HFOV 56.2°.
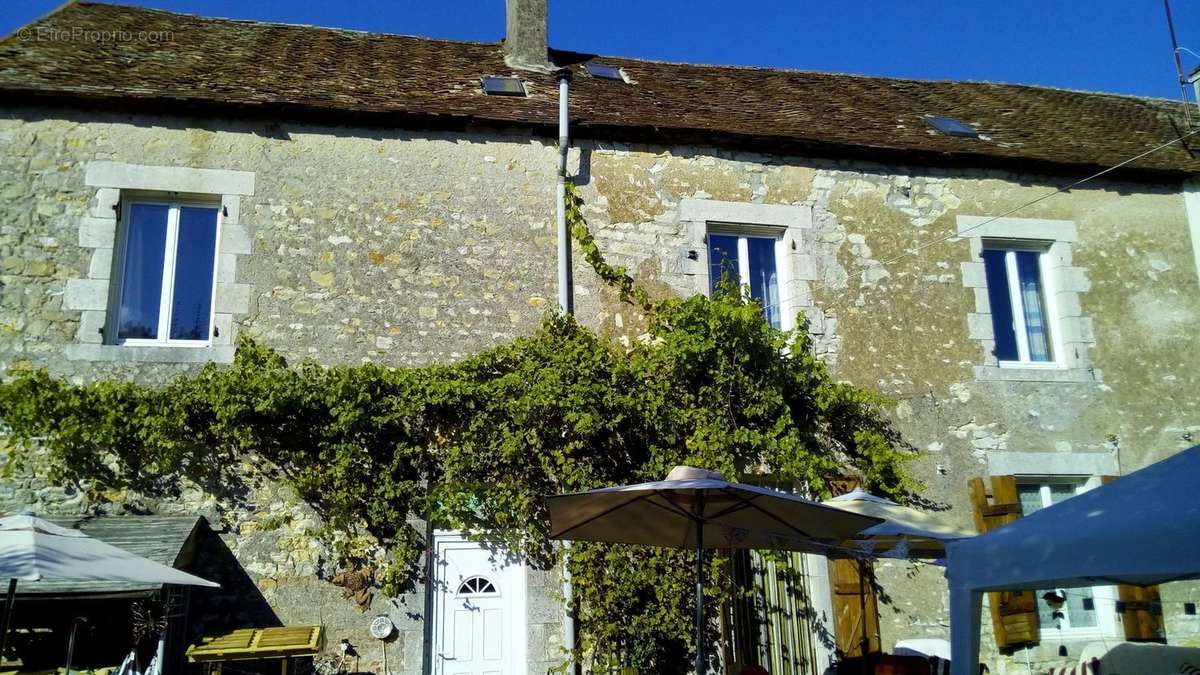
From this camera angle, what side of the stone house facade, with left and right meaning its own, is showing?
front

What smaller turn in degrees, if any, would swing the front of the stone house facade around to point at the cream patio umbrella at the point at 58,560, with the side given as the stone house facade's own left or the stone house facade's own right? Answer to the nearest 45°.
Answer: approximately 45° to the stone house facade's own right

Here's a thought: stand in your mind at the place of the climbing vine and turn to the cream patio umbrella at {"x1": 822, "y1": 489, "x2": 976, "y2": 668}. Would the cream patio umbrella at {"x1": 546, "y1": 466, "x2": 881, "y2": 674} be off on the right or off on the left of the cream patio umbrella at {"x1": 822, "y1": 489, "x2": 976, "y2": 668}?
right

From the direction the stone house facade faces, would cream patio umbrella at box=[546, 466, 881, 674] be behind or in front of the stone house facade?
in front

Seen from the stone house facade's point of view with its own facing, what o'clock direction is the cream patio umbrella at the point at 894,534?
The cream patio umbrella is roughly at 10 o'clock from the stone house facade.
